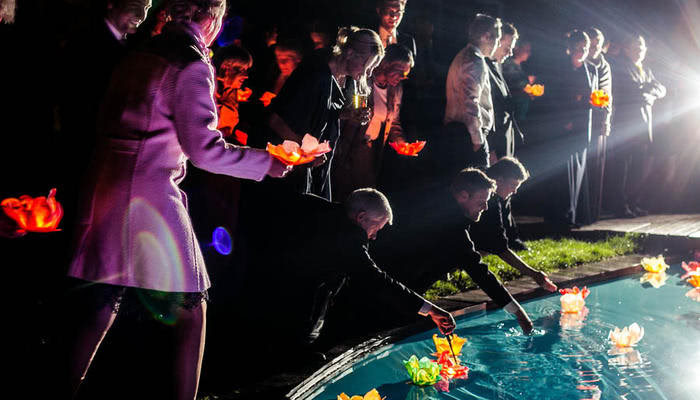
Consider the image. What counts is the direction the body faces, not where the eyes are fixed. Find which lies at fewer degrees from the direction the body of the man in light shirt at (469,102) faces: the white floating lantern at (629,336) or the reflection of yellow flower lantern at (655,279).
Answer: the reflection of yellow flower lantern

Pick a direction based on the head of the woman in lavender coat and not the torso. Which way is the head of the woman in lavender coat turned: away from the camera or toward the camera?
away from the camera

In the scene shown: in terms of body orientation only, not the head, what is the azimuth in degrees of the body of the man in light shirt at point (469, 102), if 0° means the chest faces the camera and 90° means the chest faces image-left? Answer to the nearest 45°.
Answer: approximately 270°

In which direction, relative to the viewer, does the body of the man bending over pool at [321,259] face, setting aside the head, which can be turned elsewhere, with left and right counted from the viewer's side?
facing to the right of the viewer

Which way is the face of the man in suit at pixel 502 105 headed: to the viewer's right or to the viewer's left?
to the viewer's right

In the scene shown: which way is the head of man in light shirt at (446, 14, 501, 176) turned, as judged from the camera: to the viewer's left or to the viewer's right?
to the viewer's right

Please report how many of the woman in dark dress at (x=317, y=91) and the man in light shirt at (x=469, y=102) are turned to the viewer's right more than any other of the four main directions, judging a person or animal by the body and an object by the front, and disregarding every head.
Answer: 2

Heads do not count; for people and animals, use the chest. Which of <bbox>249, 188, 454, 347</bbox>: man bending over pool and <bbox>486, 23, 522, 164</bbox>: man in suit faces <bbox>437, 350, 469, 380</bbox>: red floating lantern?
the man bending over pool
